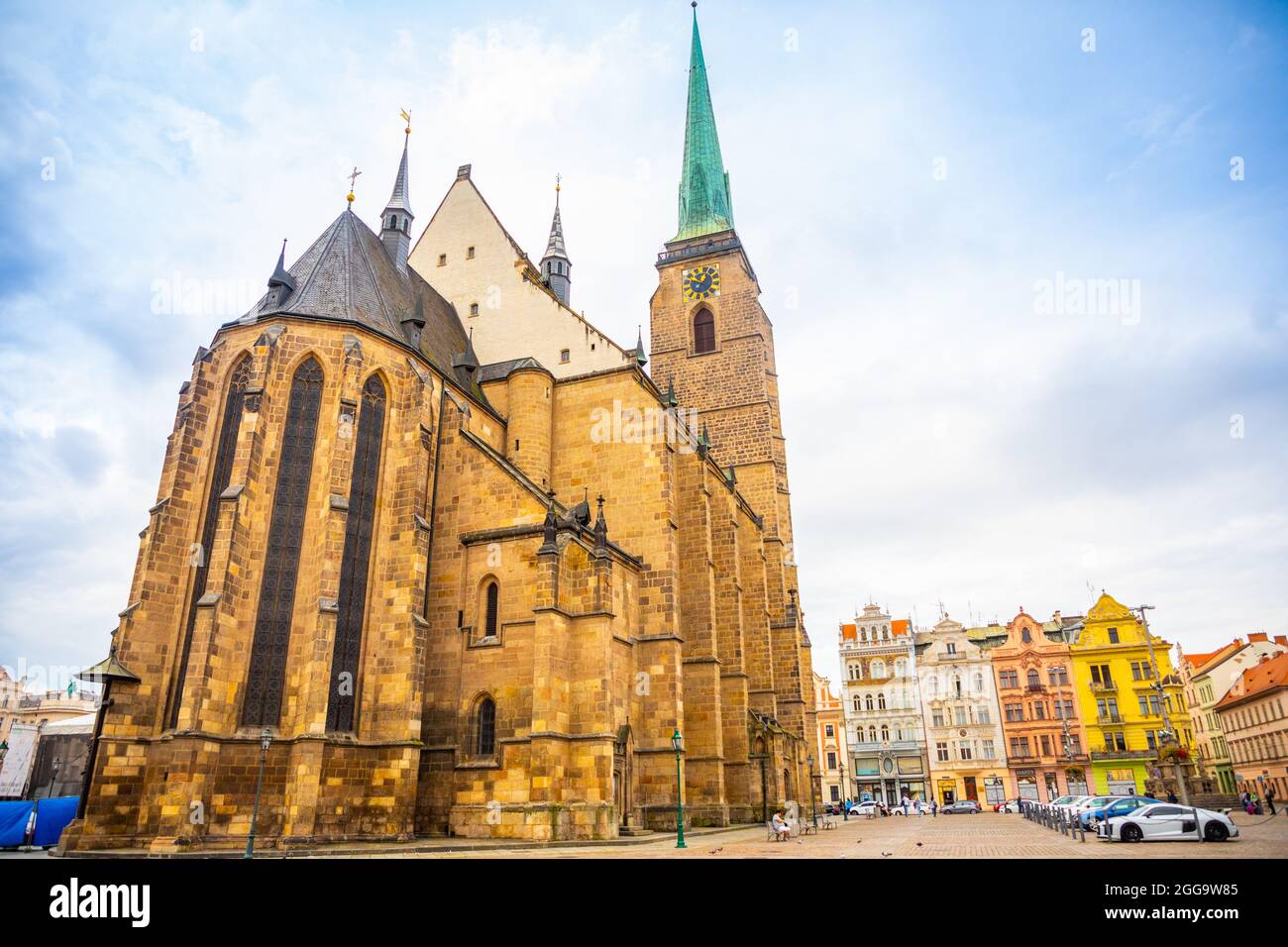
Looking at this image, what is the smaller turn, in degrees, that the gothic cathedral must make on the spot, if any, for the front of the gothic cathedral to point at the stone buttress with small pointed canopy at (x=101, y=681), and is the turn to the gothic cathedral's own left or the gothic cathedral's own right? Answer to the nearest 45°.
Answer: approximately 135° to the gothic cathedral's own left

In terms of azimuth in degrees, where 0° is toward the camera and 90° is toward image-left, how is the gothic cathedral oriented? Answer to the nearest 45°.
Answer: approximately 225°
